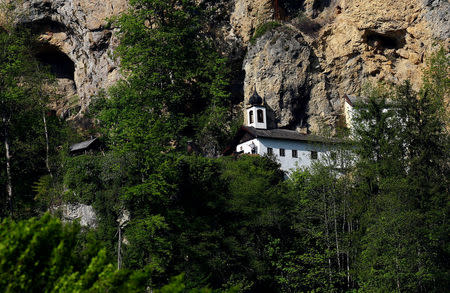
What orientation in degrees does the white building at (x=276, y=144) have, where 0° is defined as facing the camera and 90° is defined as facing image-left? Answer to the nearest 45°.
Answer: approximately 45°

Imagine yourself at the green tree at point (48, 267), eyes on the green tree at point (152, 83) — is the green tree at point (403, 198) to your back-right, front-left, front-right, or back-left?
front-right

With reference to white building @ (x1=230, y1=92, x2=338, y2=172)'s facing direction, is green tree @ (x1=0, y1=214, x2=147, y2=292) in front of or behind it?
in front

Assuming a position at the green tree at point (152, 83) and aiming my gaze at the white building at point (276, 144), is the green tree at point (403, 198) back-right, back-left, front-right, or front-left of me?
front-right

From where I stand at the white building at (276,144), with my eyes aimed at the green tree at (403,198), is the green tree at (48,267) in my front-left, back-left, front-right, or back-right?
front-right

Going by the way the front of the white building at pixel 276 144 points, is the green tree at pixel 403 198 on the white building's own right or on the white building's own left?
on the white building's own left

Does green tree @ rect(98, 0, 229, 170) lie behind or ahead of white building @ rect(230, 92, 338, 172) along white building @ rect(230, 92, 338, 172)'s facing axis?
ahead
